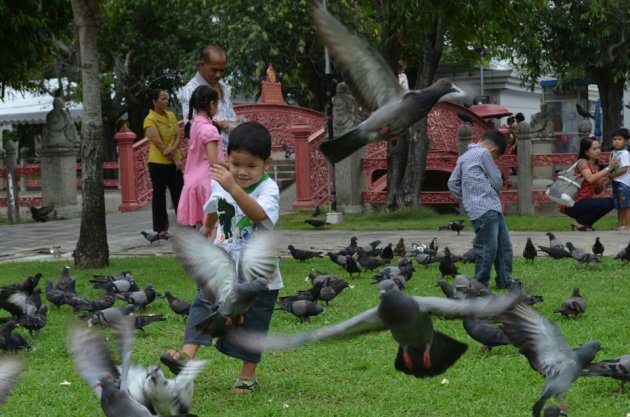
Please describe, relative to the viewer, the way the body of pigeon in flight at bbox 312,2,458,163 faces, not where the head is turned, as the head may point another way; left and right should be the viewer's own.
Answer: facing to the right of the viewer

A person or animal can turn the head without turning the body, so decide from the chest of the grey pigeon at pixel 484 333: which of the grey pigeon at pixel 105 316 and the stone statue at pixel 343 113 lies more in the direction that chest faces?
the grey pigeon

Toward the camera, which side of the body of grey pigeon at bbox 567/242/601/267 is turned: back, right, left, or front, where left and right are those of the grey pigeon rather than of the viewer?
left

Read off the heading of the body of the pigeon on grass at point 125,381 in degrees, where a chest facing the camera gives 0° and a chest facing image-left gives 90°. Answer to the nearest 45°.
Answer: approximately 90°

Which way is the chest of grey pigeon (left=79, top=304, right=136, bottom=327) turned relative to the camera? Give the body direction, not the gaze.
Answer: to the viewer's right

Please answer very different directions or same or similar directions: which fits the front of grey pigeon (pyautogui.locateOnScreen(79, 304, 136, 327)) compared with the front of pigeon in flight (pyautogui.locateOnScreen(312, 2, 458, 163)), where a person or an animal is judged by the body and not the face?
same or similar directions

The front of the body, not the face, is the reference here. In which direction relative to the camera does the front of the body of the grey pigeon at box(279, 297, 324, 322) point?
to the viewer's left

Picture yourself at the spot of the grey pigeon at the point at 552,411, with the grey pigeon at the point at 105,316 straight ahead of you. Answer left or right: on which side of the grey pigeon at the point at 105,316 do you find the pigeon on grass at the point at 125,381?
left

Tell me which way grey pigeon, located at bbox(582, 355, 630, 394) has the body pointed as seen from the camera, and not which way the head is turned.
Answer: to the viewer's right

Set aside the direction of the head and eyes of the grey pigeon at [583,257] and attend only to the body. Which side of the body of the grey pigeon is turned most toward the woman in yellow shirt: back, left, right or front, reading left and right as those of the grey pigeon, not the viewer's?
front

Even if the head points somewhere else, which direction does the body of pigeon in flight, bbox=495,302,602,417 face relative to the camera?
to the viewer's right

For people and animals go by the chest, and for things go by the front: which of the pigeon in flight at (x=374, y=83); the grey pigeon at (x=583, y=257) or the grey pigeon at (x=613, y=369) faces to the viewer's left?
the grey pigeon at (x=583, y=257)
